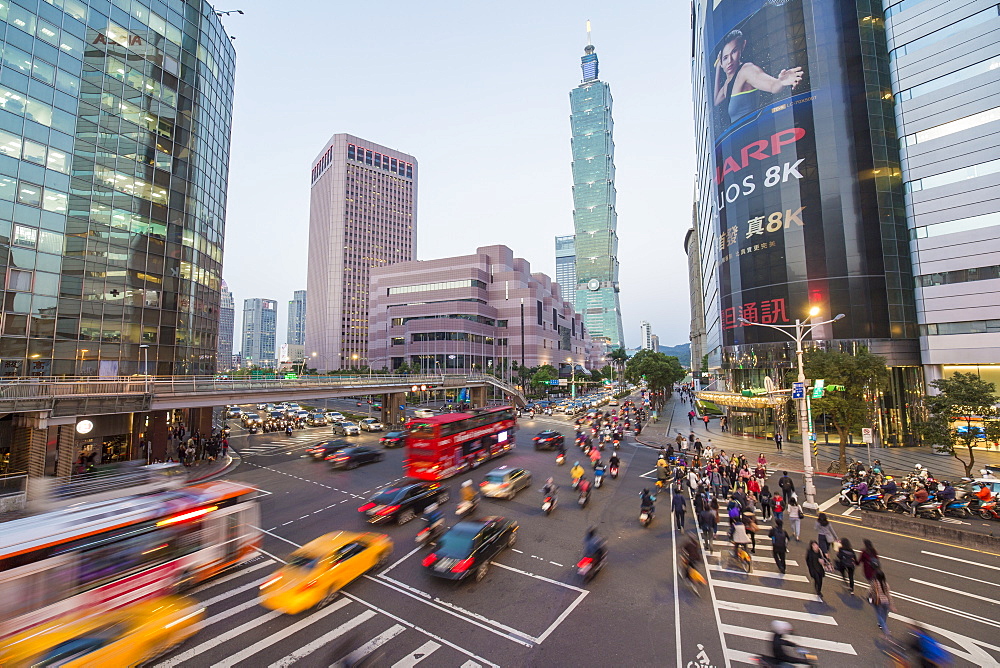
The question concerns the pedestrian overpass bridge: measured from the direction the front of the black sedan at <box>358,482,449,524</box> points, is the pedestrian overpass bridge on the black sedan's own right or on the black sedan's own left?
on the black sedan's own left

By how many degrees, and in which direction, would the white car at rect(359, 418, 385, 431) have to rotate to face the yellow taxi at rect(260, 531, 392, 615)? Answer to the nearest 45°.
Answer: approximately 45° to its right

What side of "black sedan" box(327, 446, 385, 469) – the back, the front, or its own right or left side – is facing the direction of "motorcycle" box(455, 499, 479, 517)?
right

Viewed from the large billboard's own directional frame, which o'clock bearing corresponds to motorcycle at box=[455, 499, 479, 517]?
The motorcycle is roughly at 11 o'clock from the large billboard.

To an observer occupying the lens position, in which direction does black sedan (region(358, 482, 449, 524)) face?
facing away from the viewer and to the right of the viewer

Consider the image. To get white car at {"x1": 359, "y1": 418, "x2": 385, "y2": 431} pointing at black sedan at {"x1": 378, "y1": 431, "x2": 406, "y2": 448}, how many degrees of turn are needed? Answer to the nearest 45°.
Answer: approximately 45° to its right
